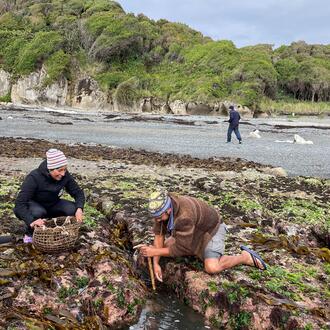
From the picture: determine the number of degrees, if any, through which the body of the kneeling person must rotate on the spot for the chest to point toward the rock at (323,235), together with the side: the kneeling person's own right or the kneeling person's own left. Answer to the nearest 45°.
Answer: approximately 135° to the kneeling person's own right

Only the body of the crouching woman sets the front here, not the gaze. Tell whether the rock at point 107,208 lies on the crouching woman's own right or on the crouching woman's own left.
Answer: on the crouching woman's own left

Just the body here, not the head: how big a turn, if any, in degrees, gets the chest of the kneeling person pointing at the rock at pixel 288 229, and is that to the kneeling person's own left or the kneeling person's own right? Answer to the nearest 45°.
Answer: approximately 135° to the kneeling person's own right

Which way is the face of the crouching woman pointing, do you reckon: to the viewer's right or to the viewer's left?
to the viewer's right

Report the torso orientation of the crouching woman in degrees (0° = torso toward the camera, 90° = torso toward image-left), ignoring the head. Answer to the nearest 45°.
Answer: approximately 315°

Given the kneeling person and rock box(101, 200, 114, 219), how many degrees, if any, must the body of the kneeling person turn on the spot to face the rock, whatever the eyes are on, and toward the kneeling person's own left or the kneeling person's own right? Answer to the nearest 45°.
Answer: approximately 45° to the kneeling person's own right

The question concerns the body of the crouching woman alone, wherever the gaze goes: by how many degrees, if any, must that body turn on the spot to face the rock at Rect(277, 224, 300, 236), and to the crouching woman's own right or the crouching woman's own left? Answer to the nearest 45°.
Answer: approximately 45° to the crouching woman's own left

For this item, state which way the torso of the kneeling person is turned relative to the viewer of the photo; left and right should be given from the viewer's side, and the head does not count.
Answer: facing to the left of the viewer
